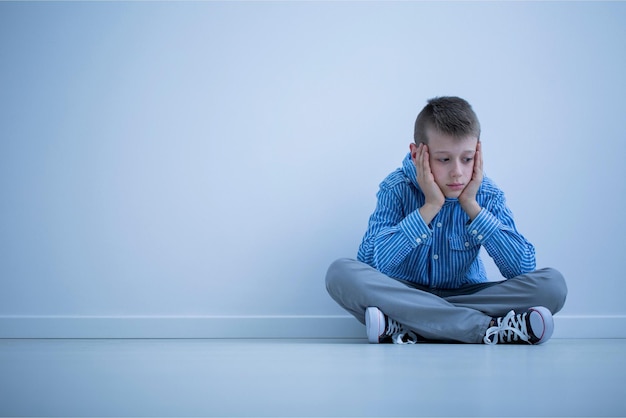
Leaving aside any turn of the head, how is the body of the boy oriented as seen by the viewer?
toward the camera

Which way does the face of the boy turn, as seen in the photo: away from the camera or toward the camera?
toward the camera
